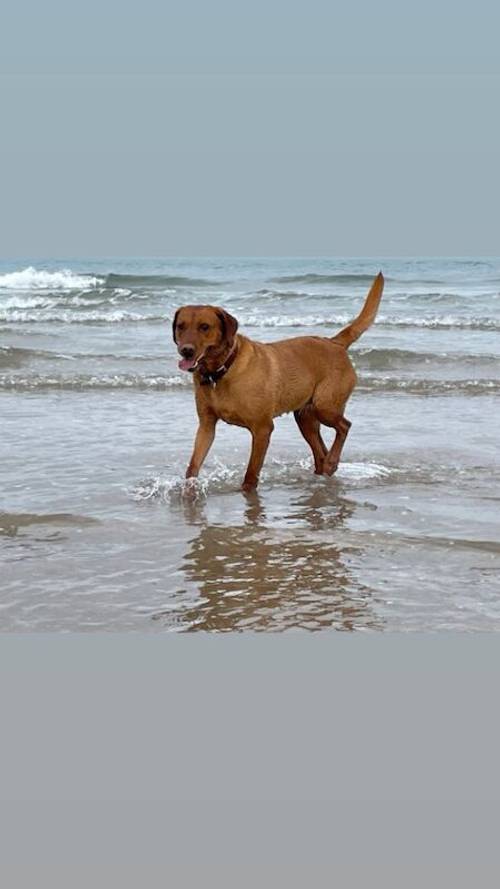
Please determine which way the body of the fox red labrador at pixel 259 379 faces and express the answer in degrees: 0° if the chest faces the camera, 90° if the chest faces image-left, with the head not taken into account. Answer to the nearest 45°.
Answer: approximately 45°
